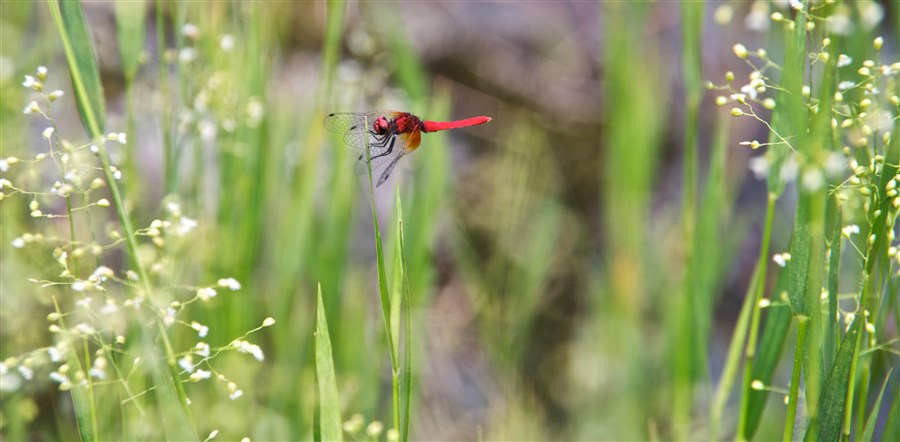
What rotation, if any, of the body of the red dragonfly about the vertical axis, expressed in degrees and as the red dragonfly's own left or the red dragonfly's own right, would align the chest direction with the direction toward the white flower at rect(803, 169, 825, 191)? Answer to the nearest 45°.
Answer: approximately 135° to the red dragonfly's own left

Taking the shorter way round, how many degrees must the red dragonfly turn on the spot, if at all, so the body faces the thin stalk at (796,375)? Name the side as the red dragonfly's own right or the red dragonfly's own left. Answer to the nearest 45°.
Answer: approximately 135° to the red dragonfly's own left

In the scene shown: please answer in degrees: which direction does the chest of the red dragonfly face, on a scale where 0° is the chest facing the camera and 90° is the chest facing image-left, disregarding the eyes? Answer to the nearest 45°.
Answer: approximately 90°

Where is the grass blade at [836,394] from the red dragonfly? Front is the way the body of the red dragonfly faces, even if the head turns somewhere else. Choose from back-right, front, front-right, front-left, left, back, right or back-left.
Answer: back-left
